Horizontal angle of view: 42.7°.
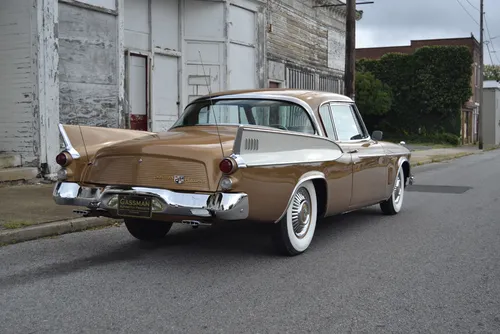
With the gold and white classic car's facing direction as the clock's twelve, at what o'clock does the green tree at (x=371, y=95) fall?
The green tree is roughly at 11 o'clock from the gold and white classic car.

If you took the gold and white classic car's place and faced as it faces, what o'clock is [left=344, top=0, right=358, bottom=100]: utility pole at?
The utility pole is roughly at 11 o'clock from the gold and white classic car.

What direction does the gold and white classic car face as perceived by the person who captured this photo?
facing away from the viewer and to the right of the viewer
